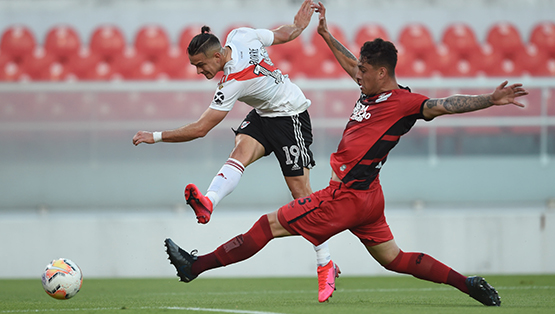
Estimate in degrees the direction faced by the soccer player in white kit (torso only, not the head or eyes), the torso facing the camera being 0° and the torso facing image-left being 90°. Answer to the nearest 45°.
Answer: approximately 90°

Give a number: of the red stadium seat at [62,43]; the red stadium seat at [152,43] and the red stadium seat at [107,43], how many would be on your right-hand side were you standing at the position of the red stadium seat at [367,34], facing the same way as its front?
3

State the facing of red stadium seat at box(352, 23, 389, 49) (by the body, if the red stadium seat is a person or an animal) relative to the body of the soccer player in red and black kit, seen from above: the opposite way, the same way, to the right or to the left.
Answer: to the left

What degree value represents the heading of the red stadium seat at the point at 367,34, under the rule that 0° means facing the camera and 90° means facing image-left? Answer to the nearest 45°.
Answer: approximately 0°

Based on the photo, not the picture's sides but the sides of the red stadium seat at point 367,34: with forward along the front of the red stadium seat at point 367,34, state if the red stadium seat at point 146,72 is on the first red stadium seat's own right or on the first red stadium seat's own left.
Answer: on the first red stadium seat's own right

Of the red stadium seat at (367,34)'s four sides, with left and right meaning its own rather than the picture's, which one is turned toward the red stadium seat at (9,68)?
right

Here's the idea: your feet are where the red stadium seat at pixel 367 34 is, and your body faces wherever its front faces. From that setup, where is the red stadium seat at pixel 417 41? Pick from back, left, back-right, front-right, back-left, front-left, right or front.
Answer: left

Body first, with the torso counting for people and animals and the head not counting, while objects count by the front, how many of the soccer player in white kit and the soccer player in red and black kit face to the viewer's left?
2

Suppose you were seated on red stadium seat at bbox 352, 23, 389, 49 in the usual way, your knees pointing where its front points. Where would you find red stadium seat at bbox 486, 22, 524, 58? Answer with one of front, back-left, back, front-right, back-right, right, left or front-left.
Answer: left

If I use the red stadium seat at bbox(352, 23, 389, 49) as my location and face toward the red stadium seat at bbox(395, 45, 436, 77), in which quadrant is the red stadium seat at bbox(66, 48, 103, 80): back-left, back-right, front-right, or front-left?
back-right

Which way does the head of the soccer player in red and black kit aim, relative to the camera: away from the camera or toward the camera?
toward the camera

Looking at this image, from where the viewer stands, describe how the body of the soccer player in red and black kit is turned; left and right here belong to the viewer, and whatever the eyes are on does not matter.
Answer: facing to the left of the viewer

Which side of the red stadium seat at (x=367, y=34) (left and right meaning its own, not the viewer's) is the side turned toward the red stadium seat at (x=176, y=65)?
right

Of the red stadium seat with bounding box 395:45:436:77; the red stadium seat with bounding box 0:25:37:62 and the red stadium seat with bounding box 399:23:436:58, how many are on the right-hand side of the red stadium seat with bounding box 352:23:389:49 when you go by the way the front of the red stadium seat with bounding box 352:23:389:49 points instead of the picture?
1
